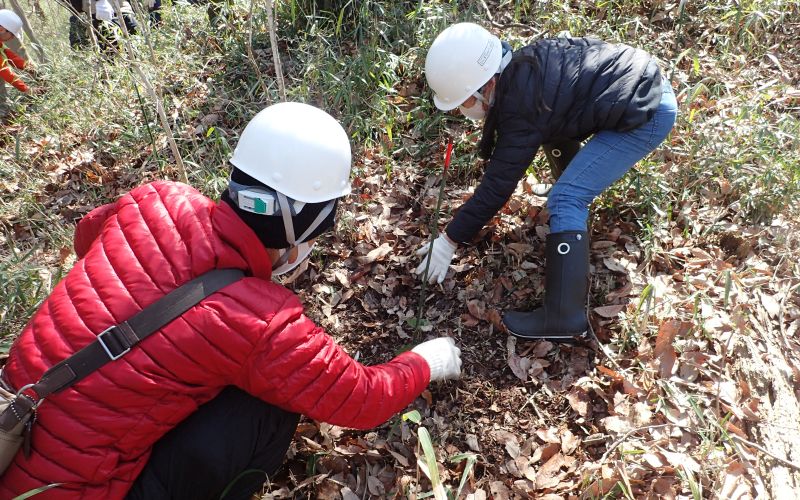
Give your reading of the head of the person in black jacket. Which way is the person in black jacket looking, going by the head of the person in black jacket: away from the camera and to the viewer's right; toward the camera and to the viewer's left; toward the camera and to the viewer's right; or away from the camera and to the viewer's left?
toward the camera and to the viewer's left

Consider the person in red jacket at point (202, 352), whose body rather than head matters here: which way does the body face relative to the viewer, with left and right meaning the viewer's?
facing away from the viewer and to the right of the viewer

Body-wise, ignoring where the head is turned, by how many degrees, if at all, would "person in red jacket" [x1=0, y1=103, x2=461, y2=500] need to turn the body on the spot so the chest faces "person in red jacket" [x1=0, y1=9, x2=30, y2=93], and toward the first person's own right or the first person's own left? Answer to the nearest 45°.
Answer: approximately 45° to the first person's own left

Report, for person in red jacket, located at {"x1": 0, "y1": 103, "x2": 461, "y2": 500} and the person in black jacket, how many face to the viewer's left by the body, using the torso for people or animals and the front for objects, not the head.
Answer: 1

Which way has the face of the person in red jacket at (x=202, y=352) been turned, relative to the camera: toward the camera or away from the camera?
away from the camera

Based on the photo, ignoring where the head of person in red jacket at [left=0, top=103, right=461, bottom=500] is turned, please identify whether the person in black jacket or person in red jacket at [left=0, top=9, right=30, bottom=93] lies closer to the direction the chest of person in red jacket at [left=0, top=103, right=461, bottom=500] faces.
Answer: the person in black jacket

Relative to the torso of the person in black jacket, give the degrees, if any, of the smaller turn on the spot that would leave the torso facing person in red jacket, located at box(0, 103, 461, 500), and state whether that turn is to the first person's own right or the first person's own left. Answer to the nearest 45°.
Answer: approximately 45° to the first person's own left

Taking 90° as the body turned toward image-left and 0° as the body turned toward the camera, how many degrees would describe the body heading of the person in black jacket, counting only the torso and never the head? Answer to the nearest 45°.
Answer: approximately 90°

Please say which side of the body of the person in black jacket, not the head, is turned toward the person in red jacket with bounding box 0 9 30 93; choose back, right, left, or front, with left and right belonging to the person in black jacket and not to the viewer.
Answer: front
